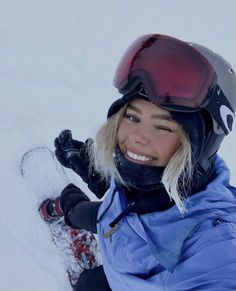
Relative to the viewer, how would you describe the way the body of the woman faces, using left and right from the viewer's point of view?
facing the viewer and to the left of the viewer
